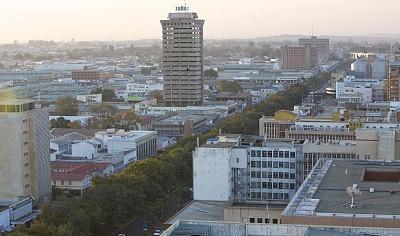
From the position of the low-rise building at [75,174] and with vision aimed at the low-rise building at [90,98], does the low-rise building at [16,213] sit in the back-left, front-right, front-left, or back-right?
back-left

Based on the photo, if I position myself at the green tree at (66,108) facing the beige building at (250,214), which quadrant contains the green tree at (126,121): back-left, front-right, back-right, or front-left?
front-left

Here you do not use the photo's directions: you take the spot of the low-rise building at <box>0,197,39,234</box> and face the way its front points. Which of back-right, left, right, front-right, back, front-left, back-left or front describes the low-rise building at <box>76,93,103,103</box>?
back-left

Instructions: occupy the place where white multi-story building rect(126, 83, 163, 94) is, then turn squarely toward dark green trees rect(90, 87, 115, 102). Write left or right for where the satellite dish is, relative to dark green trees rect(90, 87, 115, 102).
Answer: left

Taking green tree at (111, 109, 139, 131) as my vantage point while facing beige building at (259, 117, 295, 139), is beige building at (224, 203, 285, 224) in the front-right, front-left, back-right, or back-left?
front-right

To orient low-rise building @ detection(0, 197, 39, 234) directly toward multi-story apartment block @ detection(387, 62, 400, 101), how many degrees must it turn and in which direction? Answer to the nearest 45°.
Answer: approximately 90° to its left

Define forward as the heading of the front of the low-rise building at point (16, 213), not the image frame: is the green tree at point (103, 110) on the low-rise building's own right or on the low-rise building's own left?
on the low-rise building's own left

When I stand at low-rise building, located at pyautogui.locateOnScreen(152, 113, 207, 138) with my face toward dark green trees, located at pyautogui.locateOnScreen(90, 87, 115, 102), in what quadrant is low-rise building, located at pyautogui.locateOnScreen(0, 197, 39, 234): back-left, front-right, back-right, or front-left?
back-left

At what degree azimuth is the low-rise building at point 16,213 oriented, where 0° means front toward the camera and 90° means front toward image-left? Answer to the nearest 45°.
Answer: approximately 315°
